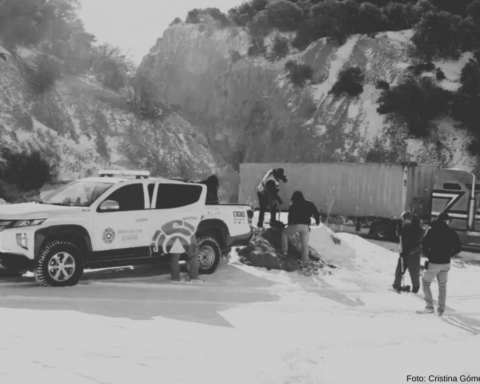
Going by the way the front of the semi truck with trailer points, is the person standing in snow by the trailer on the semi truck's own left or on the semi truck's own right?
on the semi truck's own right

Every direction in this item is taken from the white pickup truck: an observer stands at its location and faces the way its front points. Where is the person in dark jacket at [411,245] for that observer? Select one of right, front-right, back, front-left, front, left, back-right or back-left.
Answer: back-left

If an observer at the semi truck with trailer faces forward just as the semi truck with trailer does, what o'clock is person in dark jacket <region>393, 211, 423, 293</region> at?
The person in dark jacket is roughly at 3 o'clock from the semi truck with trailer.

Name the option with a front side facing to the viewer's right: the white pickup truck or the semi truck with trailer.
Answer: the semi truck with trailer

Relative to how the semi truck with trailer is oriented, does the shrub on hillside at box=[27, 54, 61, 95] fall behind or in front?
behind

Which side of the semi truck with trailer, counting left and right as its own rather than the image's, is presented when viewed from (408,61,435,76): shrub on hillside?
left

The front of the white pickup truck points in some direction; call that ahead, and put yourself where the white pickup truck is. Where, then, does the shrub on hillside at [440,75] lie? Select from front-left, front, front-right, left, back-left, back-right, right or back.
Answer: back

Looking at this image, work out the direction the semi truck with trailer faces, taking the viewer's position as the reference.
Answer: facing to the right of the viewer

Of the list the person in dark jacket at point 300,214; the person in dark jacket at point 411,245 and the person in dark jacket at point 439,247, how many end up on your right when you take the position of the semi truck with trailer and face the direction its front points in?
3

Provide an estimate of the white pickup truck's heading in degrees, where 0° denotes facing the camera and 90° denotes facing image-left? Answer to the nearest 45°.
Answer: approximately 45°

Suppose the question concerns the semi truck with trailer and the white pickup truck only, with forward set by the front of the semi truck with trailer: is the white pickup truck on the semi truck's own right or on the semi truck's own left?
on the semi truck's own right

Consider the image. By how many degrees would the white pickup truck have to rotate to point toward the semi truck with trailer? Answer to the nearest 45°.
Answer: approximately 180°

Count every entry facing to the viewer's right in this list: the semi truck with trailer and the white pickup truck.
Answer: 1

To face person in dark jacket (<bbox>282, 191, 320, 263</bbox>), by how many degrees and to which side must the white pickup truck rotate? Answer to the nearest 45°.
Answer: approximately 180°

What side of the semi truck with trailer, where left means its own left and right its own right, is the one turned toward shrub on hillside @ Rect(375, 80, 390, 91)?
left
